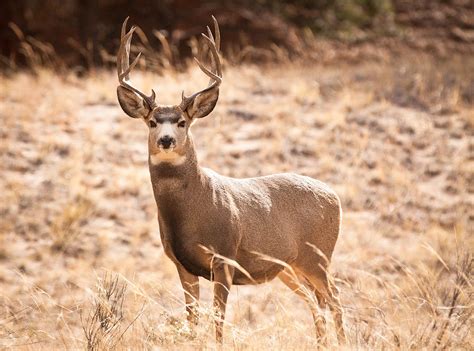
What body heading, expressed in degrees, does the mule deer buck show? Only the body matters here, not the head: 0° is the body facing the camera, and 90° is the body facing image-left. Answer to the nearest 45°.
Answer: approximately 45°
